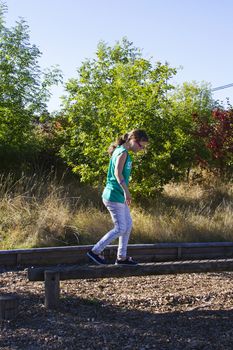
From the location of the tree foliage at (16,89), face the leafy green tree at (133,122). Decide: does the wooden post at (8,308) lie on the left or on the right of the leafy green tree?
right

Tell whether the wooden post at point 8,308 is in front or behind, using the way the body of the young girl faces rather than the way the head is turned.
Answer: behind

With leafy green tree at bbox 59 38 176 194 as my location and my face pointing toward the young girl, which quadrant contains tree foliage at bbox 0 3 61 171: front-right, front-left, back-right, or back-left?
back-right

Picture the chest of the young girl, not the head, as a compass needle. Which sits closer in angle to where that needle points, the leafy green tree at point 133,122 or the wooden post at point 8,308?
the leafy green tree

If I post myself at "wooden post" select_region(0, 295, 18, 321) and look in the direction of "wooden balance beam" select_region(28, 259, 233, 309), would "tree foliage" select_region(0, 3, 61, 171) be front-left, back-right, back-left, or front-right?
front-left

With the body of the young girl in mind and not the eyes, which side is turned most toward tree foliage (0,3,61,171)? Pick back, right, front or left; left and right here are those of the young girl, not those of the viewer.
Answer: left

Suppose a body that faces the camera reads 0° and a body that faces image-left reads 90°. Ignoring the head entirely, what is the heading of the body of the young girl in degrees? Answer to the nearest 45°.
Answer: approximately 270°

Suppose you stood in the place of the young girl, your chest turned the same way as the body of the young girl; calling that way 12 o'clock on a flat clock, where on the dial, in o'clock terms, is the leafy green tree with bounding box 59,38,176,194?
The leafy green tree is roughly at 9 o'clock from the young girl.

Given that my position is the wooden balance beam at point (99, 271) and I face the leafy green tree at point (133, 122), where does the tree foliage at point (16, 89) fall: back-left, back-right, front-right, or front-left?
front-left

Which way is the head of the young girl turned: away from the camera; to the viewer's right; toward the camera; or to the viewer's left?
to the viewer's right
